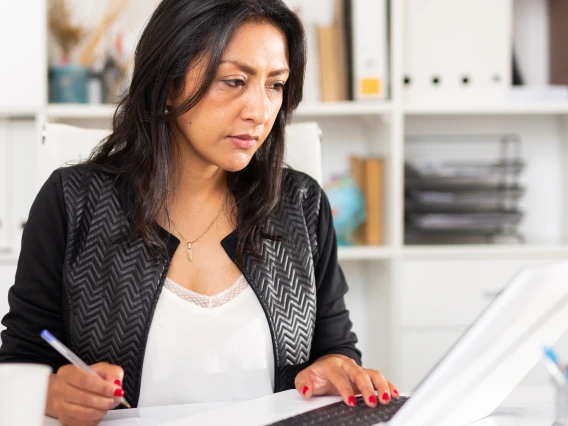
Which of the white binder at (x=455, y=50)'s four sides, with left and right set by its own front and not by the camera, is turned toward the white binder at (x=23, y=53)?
right

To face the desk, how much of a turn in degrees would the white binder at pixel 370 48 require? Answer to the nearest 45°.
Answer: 0° — it already faces it

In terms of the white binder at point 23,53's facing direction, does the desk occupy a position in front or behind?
in front

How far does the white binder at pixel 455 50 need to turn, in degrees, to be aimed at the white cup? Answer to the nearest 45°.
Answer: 0° — it already faces it

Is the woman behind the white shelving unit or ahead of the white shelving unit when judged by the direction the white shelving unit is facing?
ahead

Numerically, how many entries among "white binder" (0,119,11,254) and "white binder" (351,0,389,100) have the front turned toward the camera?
2

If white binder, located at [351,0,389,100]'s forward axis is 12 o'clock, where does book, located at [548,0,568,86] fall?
The book is roughly at 8 o'clock from the white binder.

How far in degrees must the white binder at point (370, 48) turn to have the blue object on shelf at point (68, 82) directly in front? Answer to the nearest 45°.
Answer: approximately 90° to its right
